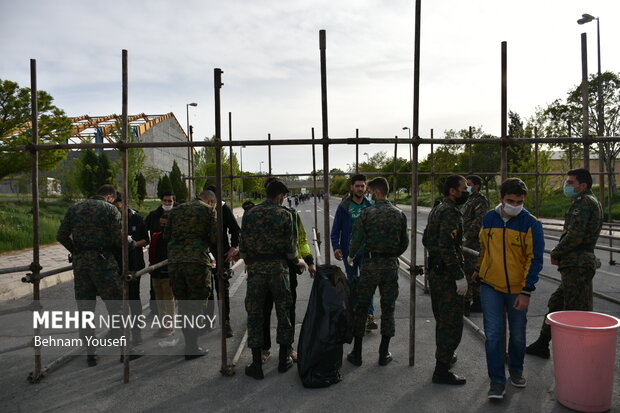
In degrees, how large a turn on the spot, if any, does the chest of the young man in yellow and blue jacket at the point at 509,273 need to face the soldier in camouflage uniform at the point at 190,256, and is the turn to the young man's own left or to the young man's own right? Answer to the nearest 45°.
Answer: approximately 90° to the young man's own right

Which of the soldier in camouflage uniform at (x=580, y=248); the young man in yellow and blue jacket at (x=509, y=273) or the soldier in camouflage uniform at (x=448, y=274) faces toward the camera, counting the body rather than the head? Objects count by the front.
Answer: the young man in yellow and blue jacket

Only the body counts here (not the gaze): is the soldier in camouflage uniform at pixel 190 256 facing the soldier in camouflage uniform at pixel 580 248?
no

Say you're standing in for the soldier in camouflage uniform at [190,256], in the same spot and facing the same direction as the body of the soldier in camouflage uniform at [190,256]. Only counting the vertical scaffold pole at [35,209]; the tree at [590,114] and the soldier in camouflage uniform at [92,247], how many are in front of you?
1

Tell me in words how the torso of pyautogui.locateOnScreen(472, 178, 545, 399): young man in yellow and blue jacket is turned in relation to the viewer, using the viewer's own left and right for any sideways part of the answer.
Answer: facing the viewer

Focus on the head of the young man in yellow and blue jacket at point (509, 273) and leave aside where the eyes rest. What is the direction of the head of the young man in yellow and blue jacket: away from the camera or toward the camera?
toward the camera

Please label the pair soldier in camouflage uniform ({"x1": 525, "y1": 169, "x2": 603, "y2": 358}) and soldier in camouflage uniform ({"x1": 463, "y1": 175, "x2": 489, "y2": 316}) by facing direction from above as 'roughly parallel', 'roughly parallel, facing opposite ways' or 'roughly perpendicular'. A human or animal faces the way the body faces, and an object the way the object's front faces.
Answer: roughly parallel

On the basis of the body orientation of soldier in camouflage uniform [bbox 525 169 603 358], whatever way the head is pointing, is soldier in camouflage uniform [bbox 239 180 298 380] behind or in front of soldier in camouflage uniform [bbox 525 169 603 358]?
in front

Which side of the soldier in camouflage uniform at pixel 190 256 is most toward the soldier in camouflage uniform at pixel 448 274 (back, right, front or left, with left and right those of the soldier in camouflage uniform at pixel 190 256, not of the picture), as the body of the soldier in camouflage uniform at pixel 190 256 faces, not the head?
right

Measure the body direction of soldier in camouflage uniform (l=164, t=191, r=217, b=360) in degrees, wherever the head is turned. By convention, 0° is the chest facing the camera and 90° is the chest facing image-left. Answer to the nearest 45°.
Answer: approximately 225°

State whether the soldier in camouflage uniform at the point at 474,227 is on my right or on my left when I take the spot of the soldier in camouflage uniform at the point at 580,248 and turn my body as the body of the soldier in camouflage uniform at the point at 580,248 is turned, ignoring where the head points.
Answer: on my right

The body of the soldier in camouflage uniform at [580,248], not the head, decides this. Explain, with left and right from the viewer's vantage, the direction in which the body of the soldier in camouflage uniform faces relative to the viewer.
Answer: facing to the left of the viewer
